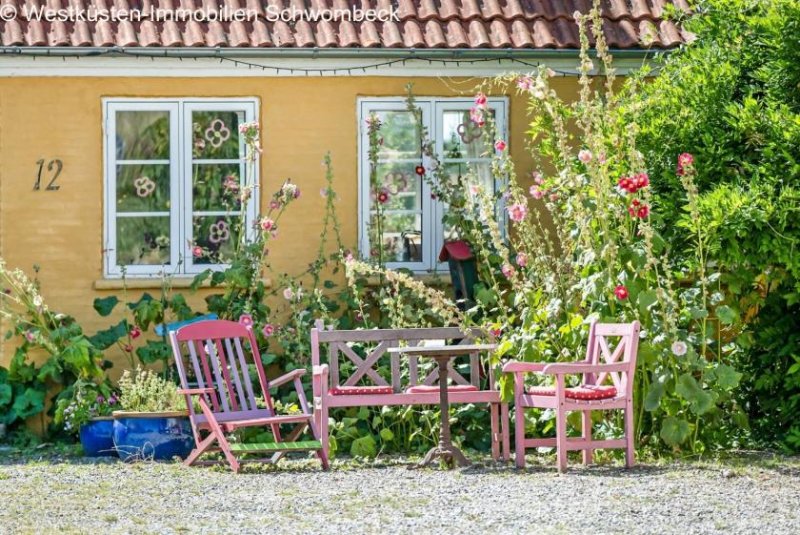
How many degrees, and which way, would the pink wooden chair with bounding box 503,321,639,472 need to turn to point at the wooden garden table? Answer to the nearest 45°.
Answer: approximately 45° to its right

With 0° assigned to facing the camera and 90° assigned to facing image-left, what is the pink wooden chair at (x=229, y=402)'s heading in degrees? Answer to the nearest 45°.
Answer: approximately 315°

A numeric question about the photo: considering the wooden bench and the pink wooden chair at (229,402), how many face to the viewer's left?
0

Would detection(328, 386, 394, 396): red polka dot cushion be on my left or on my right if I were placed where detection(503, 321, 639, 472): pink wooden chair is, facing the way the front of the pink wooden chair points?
on my right

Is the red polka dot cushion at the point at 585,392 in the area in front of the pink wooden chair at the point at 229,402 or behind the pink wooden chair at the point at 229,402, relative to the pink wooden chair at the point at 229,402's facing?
in front

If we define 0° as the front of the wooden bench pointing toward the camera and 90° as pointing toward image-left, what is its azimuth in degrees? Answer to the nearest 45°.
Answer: approximately 0°

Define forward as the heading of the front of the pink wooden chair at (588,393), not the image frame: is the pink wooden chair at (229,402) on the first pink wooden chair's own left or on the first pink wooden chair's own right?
on the first pink wooden chair's own right

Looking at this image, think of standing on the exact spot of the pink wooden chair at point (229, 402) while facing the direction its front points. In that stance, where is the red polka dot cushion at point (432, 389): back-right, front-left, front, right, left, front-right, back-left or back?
front-left

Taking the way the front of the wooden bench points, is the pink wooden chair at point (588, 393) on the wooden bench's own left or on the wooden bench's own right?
on the wooden bench's own left

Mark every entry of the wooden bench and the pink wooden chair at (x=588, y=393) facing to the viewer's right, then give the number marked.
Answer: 0

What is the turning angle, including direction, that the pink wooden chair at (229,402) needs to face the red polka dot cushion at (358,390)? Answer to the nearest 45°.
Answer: approximately 45° to its left

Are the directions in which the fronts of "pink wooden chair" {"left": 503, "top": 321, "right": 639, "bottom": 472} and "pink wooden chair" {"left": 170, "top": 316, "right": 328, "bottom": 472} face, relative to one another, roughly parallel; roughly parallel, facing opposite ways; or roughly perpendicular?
roughly perpendicular

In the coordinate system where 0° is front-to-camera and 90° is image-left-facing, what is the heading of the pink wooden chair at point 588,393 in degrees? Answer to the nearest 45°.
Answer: approximately 45°
